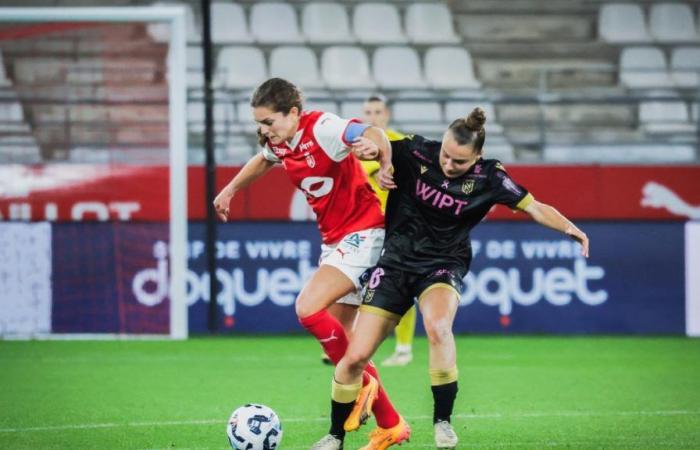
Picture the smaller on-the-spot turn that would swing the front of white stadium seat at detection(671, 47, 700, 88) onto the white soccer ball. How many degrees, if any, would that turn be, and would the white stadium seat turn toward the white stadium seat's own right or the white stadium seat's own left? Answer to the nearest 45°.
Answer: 0° — it already faces it

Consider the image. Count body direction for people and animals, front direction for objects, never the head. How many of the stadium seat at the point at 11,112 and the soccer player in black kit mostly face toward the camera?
2

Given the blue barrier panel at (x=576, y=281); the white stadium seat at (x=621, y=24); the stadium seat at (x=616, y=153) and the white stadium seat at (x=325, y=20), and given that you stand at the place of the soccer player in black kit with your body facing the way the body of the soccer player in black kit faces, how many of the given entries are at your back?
4

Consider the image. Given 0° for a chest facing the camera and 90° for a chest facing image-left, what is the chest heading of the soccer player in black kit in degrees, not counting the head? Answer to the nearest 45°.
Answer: approximately 0°

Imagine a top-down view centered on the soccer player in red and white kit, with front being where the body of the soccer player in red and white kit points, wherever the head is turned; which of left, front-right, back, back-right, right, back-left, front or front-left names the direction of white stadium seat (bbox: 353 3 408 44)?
back-right

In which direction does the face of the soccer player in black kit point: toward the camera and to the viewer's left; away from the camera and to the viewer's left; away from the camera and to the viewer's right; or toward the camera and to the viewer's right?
toward the camera and to the viewer's left

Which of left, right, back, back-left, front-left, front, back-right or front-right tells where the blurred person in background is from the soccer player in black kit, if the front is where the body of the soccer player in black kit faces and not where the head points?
back

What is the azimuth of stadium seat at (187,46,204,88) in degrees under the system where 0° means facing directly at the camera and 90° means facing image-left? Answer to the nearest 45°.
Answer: approximately 0°
